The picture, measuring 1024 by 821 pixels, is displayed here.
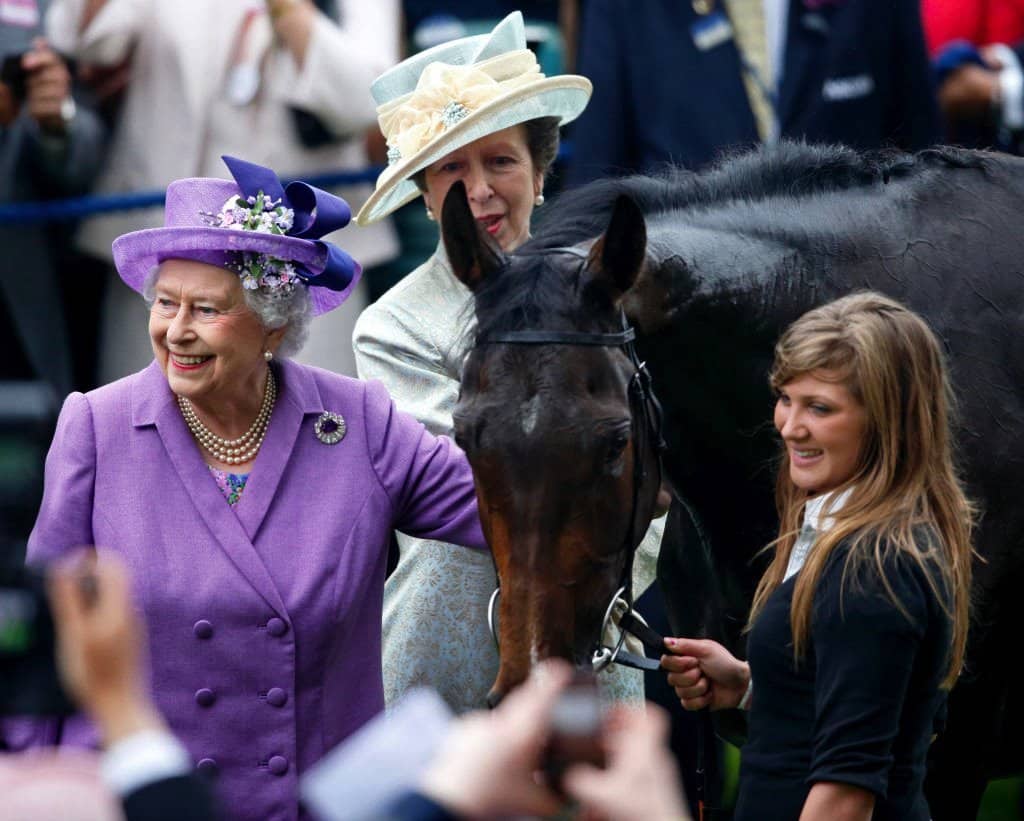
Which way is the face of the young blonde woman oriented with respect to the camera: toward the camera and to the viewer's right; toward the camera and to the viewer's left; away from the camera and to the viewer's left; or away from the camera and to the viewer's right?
toward the camera and to the viewer's left

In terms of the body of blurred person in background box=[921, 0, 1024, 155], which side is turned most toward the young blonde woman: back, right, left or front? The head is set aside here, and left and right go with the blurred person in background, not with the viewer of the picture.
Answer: front

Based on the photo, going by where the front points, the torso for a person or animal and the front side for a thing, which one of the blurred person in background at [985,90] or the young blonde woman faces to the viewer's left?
the young blonde woman

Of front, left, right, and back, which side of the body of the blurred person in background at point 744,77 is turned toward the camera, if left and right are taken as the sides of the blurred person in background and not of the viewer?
front

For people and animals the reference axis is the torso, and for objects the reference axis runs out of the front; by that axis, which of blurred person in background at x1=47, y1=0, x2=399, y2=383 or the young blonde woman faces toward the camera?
the blurred person in background

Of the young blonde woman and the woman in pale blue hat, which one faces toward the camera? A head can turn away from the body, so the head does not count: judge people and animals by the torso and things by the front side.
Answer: the woman in pale blue hat

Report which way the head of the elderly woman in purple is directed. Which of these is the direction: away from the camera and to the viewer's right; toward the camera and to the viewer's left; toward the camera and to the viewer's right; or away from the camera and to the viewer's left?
toward the camera and to the viewer's left

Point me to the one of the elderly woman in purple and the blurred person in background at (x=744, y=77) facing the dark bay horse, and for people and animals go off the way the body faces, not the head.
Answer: the blurred person in background

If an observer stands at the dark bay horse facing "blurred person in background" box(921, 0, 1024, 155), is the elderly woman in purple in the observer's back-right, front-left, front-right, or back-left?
back-left

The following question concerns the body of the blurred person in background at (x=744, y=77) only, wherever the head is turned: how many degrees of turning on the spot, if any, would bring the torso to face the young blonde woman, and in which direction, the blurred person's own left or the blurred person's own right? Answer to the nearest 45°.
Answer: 0° — they already face them

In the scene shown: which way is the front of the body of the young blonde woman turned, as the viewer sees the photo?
to the viewer's left

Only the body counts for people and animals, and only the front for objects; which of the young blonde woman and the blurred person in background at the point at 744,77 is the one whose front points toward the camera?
the blurred person in background

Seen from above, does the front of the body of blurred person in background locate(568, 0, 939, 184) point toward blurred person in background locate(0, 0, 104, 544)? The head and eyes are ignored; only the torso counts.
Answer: no

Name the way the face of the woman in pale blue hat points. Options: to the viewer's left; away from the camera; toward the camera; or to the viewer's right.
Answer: toward the camera

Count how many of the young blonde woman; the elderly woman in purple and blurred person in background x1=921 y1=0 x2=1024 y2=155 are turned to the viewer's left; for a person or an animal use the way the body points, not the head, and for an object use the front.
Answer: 1

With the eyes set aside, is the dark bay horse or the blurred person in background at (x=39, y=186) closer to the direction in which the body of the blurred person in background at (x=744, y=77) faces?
the dark bay horse

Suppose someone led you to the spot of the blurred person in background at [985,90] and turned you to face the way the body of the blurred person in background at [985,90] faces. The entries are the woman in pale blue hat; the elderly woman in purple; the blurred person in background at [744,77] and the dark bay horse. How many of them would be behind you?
0

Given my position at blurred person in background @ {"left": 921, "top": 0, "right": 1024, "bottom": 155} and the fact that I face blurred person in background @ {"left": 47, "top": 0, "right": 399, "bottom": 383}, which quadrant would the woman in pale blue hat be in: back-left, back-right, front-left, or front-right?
front-left

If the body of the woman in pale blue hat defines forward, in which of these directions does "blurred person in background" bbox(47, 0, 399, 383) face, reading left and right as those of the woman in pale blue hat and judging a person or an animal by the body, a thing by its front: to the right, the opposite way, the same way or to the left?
the same way

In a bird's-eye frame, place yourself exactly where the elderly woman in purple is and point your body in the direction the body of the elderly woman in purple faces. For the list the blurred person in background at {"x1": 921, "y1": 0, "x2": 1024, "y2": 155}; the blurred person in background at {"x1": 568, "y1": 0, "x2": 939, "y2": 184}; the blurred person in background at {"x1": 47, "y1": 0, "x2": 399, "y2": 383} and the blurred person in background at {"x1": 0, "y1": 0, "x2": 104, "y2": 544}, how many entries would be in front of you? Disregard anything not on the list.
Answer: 0

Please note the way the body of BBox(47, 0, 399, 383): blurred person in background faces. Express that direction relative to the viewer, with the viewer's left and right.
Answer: facing the viewer

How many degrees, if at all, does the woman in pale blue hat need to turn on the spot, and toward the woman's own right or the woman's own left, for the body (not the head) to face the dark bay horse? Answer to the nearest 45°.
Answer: approximately 45° to the woman's own left

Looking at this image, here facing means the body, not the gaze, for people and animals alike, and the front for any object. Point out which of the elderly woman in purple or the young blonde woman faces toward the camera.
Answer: the elderly woman in purple
